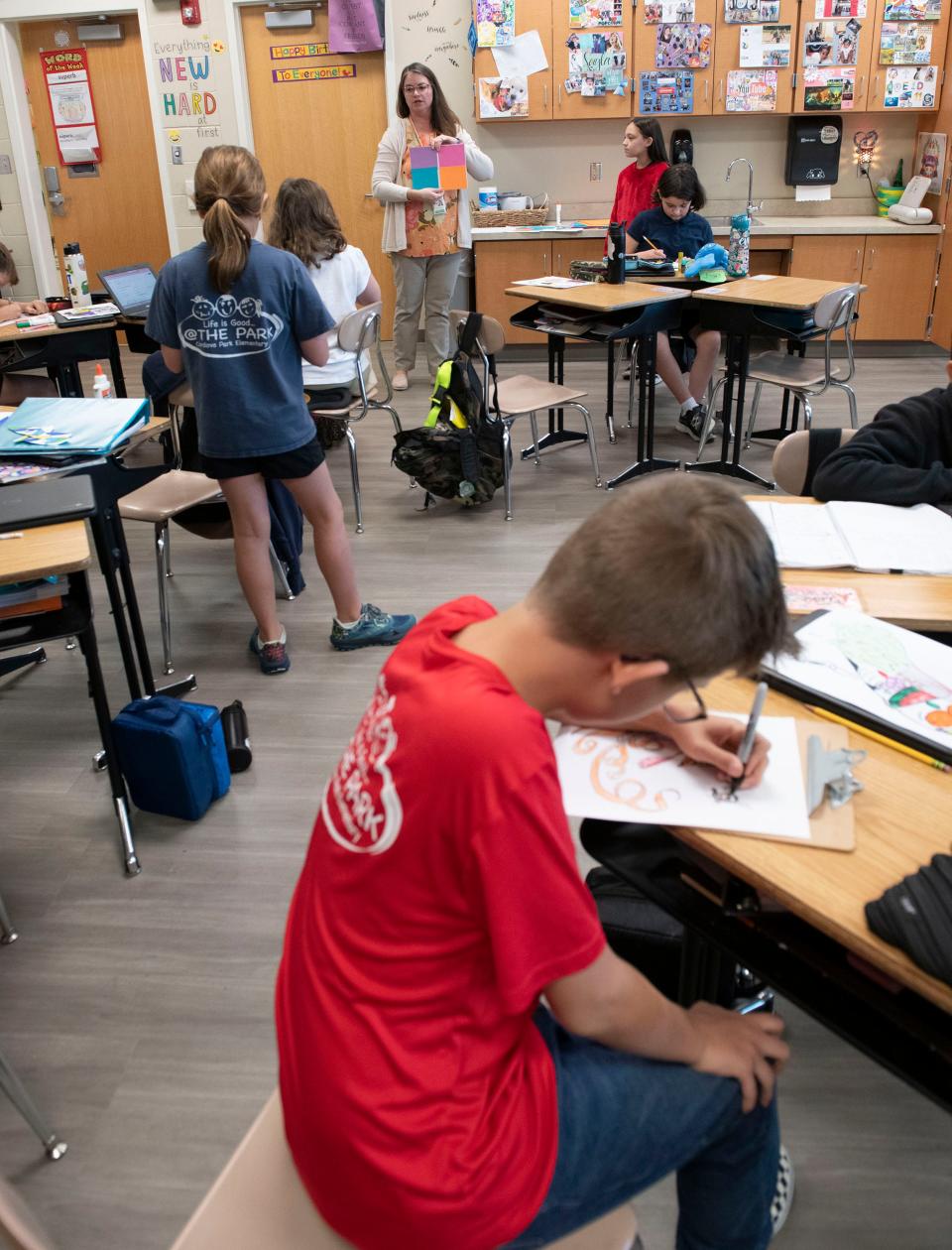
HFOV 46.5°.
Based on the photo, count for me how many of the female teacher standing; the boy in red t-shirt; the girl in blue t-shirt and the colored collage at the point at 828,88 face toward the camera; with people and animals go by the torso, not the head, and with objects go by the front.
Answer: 2

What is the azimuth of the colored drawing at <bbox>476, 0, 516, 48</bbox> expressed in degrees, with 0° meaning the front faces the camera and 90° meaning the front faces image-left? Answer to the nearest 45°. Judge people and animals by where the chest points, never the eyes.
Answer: approximately 0°

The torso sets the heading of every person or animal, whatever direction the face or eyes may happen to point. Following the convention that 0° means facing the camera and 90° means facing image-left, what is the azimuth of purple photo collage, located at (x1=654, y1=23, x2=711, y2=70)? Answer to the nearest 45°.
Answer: approximately 0°

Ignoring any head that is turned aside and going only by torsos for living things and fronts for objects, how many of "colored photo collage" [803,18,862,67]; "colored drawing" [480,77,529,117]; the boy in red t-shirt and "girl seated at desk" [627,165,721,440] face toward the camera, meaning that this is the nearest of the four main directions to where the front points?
3

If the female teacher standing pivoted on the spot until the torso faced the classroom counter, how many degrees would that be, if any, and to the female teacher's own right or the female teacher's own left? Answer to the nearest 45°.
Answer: approximately 90° to the female teacher's own left

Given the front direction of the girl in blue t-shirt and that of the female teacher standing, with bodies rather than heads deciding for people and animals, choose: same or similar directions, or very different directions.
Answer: very different directions

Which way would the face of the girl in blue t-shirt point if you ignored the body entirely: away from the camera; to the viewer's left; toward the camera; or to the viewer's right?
away from the camera

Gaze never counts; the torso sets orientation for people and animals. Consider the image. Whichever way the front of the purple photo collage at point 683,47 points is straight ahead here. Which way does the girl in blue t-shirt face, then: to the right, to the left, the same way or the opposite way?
the opposite way
